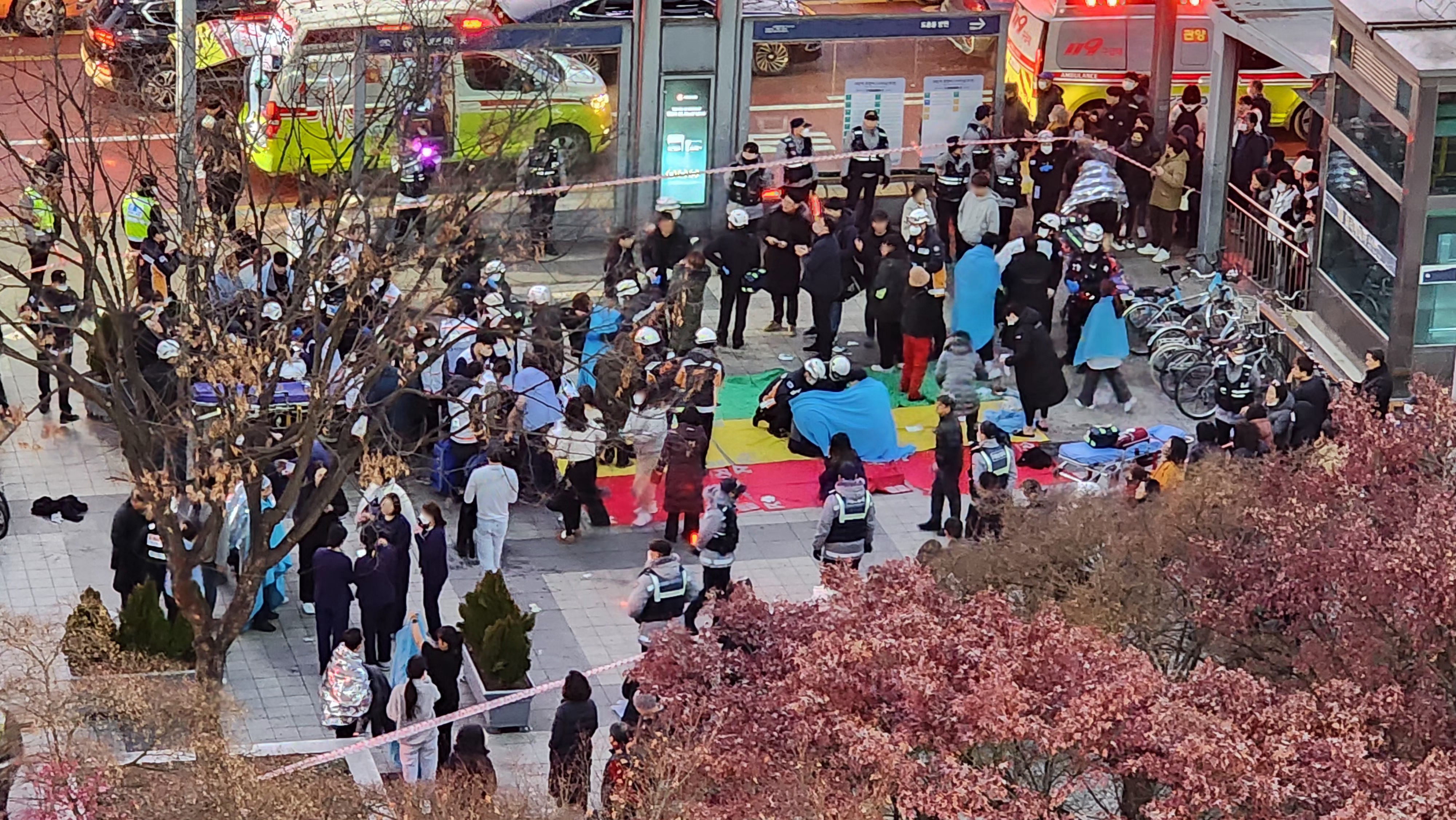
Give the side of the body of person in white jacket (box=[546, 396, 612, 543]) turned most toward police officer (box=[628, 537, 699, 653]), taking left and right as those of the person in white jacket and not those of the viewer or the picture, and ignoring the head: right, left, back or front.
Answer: back

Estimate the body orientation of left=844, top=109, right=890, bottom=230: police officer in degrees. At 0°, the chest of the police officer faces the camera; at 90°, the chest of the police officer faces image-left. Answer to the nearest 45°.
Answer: approximately 0°

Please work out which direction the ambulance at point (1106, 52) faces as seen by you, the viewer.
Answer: facing to the right of the viewer

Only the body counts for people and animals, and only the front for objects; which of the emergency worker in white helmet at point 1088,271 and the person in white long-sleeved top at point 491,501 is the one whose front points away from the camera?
the person in white long-sleeved top

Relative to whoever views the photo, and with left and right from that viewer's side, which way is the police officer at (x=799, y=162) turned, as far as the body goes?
facing the viewer and to the right of the viewer

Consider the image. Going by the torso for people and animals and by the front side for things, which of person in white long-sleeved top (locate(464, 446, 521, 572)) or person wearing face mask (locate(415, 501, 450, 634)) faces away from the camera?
the person in white long-sleeved top

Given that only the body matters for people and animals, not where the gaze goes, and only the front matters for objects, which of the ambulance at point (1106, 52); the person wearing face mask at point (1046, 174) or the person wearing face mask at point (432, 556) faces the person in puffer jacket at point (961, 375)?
the person wearing face mask at point (1046, 174)

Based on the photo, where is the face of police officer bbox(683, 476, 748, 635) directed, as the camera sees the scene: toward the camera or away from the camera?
away from the camera

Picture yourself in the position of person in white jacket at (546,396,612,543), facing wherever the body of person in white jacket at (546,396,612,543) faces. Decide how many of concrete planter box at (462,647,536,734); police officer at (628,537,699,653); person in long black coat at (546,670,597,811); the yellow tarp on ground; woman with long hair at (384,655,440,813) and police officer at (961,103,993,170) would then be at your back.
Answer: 4

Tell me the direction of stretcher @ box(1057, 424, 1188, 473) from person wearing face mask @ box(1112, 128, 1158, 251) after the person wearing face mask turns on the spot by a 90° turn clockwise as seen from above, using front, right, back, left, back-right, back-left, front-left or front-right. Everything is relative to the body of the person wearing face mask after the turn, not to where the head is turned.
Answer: back-left

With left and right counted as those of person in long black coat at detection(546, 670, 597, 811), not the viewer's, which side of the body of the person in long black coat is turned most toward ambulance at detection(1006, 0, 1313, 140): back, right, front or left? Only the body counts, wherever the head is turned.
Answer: front

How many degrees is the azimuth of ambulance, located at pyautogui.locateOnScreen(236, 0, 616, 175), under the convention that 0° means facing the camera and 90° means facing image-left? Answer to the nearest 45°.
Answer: approximately 270°

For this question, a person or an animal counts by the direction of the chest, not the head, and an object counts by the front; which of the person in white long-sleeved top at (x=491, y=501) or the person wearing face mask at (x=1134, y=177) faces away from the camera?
the person in white long-sleeved top

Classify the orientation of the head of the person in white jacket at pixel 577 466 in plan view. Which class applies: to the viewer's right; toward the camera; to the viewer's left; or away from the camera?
away from the camera

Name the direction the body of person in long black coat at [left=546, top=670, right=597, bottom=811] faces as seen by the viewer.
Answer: away from the camera
